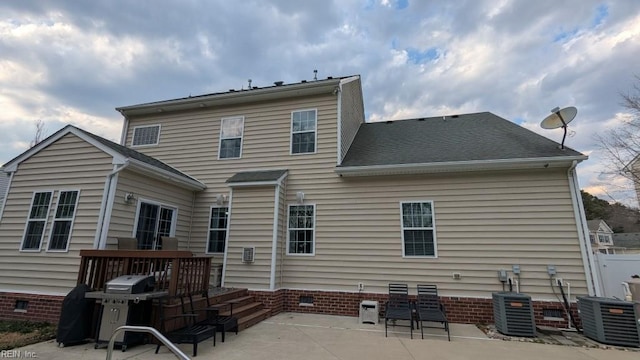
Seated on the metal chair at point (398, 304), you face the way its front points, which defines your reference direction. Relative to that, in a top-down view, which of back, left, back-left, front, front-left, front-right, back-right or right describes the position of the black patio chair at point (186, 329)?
front-right

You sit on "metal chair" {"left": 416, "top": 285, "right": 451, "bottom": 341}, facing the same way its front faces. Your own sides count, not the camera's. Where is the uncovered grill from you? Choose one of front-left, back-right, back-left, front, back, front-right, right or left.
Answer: front-right

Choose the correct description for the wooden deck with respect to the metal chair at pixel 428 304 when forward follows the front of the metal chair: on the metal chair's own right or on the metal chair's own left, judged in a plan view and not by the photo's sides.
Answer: on the metal chair's own right

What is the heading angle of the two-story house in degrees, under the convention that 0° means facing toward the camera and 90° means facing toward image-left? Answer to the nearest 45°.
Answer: approximately 180°

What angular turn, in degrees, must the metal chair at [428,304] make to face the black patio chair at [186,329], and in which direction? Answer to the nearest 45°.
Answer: approximately 45° to its right

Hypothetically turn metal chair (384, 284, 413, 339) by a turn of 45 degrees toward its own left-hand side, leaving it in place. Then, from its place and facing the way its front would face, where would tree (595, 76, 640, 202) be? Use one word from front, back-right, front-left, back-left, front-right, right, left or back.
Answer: left

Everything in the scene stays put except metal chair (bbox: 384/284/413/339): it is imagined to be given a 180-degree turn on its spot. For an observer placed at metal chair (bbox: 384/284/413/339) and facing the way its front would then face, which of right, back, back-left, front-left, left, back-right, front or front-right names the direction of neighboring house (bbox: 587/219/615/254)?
front-right

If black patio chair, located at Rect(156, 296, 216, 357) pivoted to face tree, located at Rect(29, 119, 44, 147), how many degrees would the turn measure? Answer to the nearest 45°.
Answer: approximately 180°

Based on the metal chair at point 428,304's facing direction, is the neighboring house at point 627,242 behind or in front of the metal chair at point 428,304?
behind

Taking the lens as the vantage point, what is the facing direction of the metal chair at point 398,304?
facing the viewer

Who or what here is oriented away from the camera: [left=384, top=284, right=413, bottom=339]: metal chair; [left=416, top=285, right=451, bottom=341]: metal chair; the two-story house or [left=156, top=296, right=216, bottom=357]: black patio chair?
the two-story house
